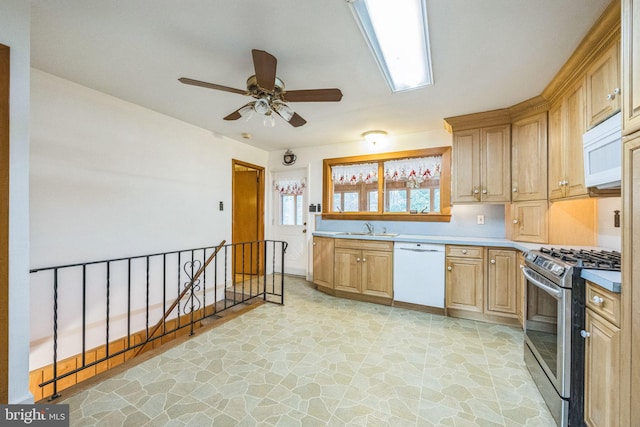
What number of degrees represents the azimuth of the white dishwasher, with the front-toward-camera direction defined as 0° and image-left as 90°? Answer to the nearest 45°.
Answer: approximately 0°

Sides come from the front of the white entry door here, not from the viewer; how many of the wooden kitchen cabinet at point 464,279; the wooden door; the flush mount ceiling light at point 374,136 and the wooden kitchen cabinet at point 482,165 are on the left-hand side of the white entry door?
3

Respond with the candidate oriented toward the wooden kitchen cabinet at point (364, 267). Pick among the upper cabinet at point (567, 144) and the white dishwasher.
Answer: the upper cabinet

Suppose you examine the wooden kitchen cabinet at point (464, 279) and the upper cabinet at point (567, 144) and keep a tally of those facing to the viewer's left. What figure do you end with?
1

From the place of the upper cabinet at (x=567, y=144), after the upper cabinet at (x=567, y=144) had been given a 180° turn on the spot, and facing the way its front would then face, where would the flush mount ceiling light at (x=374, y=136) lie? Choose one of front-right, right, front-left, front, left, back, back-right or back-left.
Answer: back

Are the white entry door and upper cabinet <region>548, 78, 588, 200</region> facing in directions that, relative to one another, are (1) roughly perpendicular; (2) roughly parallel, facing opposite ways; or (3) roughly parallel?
roughly perpendicular

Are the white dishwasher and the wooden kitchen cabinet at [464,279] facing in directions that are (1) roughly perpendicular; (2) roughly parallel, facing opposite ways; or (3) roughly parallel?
roughly parallel

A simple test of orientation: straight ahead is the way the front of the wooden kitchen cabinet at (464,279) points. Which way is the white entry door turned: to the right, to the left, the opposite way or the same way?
the same way

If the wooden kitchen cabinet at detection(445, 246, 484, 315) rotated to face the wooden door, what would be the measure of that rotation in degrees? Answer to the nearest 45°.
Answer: approximately 90° to its right

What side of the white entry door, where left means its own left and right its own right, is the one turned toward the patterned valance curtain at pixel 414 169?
left

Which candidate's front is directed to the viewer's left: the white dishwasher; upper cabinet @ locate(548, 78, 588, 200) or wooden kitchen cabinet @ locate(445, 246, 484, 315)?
the upper cabinet

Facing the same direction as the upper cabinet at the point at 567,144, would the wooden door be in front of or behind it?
in front

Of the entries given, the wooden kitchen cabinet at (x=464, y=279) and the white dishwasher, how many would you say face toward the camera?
2

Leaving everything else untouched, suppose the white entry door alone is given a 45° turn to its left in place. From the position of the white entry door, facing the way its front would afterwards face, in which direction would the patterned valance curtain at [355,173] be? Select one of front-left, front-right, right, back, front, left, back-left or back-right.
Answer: front-left

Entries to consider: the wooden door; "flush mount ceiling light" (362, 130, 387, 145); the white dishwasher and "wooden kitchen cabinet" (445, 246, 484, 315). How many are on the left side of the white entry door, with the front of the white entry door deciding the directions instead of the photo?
3

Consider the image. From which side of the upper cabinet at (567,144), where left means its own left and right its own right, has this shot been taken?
left

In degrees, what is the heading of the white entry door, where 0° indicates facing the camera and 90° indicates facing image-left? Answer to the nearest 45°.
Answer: approximately 45°

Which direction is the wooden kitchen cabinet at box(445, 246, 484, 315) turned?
toward the camera

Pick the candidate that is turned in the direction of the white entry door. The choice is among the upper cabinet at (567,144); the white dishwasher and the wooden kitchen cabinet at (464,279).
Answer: the upper cabinet

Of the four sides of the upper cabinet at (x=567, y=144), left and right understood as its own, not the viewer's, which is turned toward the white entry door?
front
